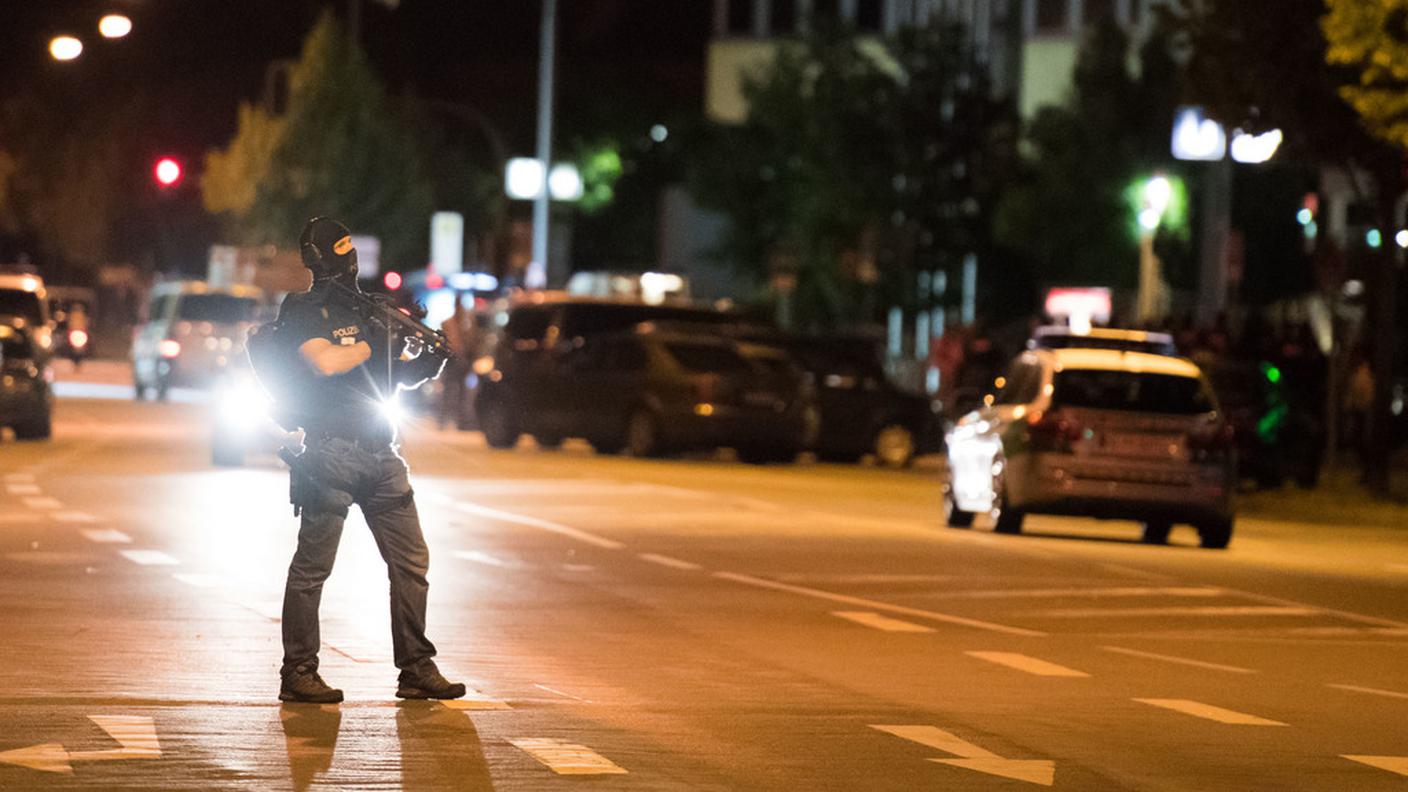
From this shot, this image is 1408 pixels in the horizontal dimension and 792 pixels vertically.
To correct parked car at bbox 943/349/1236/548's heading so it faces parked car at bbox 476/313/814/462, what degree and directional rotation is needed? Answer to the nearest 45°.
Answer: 0° — it already faces it

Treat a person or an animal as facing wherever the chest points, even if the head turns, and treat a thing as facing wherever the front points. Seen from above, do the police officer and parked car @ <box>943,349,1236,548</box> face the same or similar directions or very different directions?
very different directions

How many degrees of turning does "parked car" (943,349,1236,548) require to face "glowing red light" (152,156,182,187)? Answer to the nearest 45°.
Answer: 0° — it already faces it

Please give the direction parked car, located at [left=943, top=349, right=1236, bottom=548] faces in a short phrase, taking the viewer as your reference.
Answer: facing away from the viewer and to the left of the viewer

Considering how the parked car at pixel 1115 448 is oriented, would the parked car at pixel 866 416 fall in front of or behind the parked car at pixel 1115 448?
in front

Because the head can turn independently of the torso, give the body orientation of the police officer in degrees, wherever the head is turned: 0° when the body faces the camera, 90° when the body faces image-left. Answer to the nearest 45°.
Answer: approximately 315°
